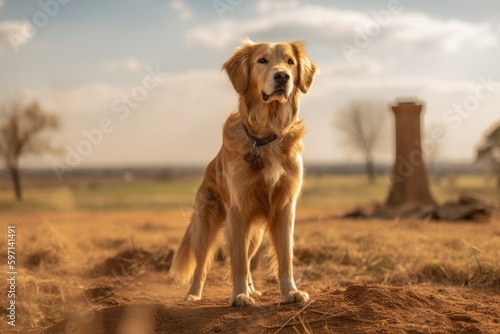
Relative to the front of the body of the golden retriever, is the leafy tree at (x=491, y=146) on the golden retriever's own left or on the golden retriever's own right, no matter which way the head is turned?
on the golden retriever's own left

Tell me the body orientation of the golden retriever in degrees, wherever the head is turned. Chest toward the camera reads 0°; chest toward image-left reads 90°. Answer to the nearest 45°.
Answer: approximately 315°
